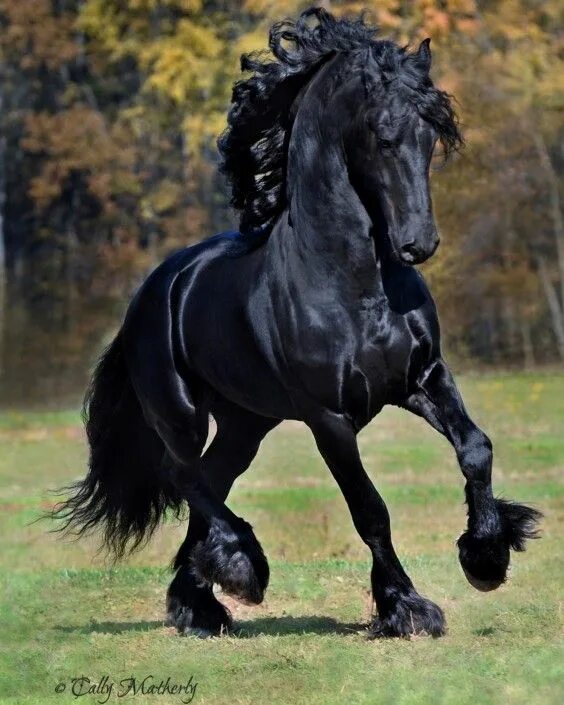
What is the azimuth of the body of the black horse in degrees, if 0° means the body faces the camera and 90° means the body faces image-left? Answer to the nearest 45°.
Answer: approximately 315°
